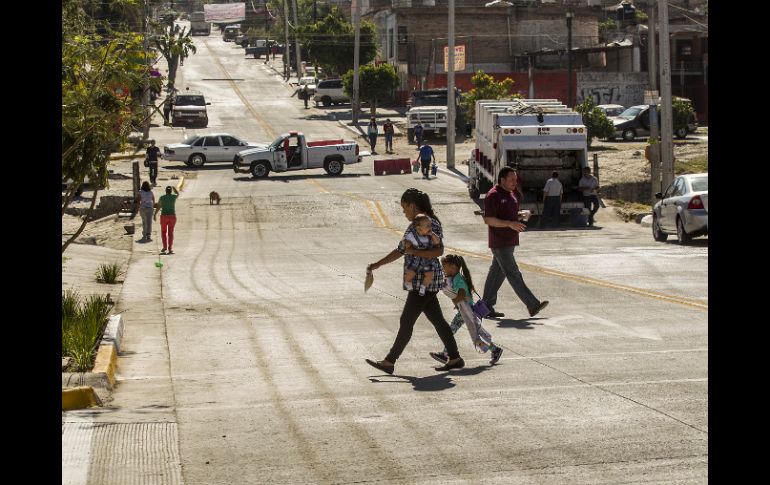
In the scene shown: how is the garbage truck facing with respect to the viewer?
away from the camera

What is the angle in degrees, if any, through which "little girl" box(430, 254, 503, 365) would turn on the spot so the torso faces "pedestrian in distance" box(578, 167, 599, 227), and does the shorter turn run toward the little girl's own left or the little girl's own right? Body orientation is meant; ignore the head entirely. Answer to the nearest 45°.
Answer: approximately 90° to the little girl's own right

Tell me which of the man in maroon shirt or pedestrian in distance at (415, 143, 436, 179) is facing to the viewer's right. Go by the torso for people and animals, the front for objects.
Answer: the man in maroon shirt

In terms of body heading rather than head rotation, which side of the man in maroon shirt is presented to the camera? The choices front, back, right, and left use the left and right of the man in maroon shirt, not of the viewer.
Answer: right

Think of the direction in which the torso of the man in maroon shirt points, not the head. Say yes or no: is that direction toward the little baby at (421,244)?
no

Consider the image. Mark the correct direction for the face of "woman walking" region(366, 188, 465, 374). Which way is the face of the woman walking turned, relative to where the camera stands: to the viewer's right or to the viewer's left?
to the viewer's left

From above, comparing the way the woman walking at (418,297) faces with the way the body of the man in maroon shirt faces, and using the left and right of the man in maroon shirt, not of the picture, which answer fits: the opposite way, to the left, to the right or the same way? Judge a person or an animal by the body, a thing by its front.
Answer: the opposite way

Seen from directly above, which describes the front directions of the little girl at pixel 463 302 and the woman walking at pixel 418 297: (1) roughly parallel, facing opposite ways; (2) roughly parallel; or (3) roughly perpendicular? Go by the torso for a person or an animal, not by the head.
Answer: roughly parallel

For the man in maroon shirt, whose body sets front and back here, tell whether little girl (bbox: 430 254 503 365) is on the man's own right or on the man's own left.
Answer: on the man's own right

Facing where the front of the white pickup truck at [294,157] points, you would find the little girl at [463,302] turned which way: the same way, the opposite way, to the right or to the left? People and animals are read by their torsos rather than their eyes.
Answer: the same way

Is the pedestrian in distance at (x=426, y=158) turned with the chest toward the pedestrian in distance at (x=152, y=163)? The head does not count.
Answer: no

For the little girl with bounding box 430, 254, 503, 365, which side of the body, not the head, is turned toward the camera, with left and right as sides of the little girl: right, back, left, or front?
left

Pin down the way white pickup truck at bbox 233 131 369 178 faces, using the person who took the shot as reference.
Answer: facing to the left of the viewer

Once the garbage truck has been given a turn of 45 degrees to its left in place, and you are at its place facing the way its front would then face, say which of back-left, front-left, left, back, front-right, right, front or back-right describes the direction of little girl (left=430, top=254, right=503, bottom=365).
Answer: back-left
